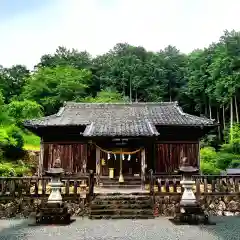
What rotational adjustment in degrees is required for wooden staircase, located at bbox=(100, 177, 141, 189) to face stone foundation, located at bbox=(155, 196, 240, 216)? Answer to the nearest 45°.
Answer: approximately 45° to its left

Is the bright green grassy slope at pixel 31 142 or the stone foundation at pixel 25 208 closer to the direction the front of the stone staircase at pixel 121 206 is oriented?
the stone foundation

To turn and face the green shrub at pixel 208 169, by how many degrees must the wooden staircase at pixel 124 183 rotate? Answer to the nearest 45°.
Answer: approximately 135° to its left

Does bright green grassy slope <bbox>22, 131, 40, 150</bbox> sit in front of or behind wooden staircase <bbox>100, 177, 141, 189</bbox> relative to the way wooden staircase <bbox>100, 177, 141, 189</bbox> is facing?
behind

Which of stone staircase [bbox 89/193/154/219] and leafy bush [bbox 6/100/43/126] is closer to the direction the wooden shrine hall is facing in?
the stone staircase

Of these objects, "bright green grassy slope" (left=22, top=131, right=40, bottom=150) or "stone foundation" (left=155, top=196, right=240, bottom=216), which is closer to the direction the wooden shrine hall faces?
the stone foundation

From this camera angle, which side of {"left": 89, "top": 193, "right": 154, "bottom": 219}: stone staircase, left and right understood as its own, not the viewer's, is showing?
front

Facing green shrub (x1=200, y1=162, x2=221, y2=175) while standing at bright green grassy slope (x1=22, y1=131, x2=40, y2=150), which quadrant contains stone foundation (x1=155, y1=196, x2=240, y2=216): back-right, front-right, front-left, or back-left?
front-right

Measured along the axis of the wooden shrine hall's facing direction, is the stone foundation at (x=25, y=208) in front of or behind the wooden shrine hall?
in front

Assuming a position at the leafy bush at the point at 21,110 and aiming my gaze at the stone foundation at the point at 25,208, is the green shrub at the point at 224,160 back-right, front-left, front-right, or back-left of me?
front-left

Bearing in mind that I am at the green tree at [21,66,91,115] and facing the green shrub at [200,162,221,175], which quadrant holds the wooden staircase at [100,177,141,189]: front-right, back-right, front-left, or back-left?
front-right

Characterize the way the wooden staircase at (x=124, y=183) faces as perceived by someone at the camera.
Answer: facing the viewer

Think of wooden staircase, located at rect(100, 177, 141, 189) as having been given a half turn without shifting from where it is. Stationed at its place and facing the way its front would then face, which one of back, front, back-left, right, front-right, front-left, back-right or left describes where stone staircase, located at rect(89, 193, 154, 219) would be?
back

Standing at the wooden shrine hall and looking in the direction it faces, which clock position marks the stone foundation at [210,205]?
The stone foundation is roughly at 11 o'clock from the wooden shrine hall.

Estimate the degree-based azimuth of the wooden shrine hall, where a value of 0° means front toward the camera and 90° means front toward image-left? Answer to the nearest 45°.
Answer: approximately 0°

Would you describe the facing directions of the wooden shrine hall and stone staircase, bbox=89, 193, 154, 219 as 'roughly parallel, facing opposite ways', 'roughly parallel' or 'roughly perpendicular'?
roughly parallel
